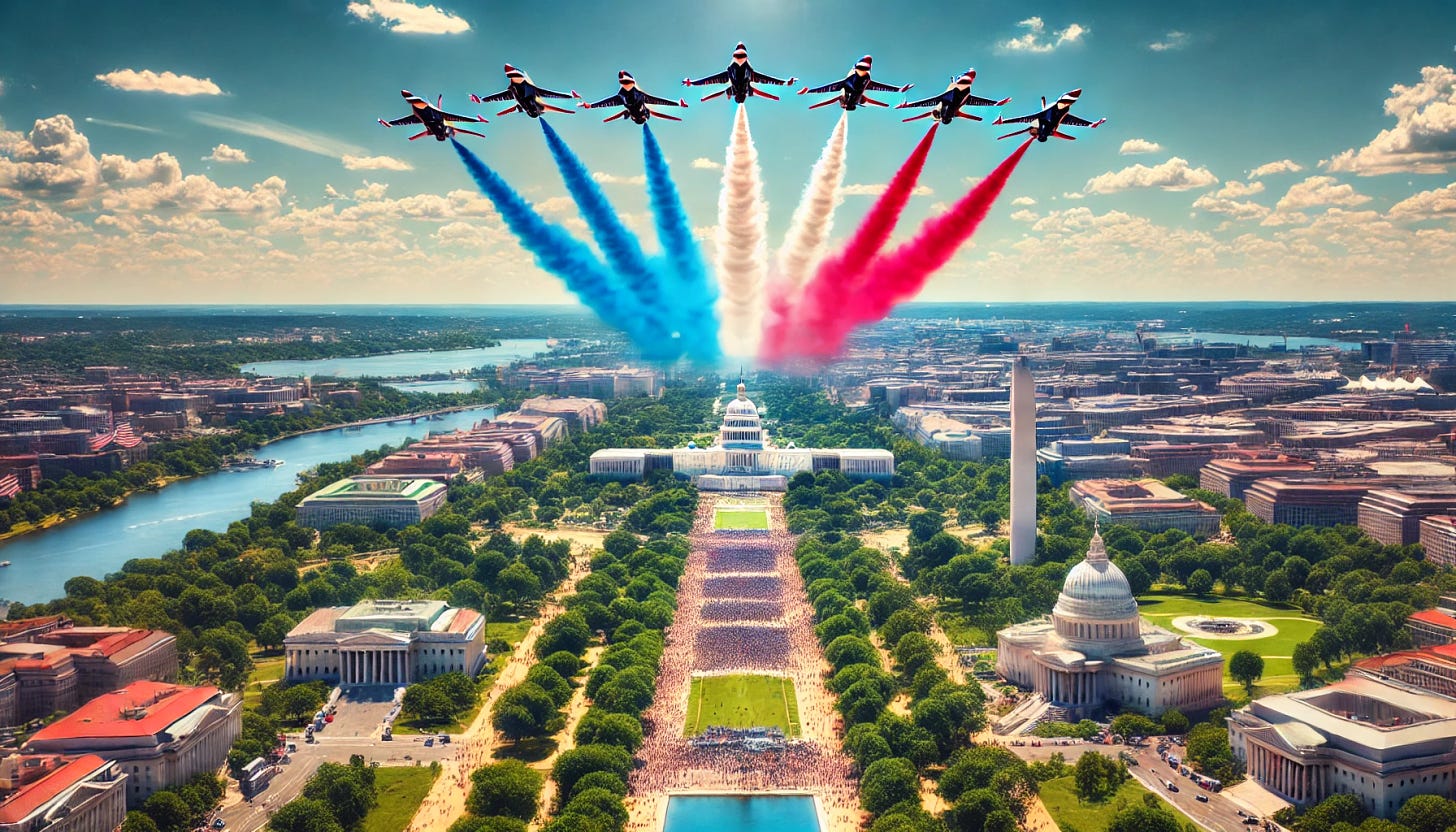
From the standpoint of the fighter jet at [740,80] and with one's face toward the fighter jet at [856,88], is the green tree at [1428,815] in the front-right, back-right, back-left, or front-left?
front-right

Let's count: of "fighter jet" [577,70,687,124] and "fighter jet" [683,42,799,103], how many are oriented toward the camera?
2

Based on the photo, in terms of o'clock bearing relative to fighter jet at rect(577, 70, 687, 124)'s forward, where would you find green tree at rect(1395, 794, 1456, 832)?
The green tree is roughly at 9 o'clock from the fighter jet.

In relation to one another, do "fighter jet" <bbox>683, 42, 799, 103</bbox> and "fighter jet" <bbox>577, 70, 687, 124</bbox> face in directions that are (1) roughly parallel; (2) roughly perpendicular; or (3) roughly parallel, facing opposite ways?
roughly parallel

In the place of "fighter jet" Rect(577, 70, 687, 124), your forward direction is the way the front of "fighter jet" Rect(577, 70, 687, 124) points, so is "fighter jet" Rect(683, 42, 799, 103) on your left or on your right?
on your left

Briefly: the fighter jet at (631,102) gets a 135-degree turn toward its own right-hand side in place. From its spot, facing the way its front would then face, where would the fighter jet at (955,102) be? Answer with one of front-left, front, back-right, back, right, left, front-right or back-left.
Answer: back-right

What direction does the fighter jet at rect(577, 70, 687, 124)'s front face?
toward the camera

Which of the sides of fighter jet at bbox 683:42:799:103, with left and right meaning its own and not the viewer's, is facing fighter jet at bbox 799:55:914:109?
left

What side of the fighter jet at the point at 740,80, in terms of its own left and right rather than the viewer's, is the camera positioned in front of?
front

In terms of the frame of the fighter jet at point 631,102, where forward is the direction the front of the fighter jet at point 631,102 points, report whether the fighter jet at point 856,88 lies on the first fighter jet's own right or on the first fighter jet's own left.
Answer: on the first fighter jet's own left

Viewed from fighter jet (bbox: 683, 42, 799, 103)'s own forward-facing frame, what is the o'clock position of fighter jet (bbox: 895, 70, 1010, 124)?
fighter jet (bbox: 895, 70, 1010, 124) is roughly at 8 o'clock from fighter jet (bbox: 683, 42, 799, 103).
